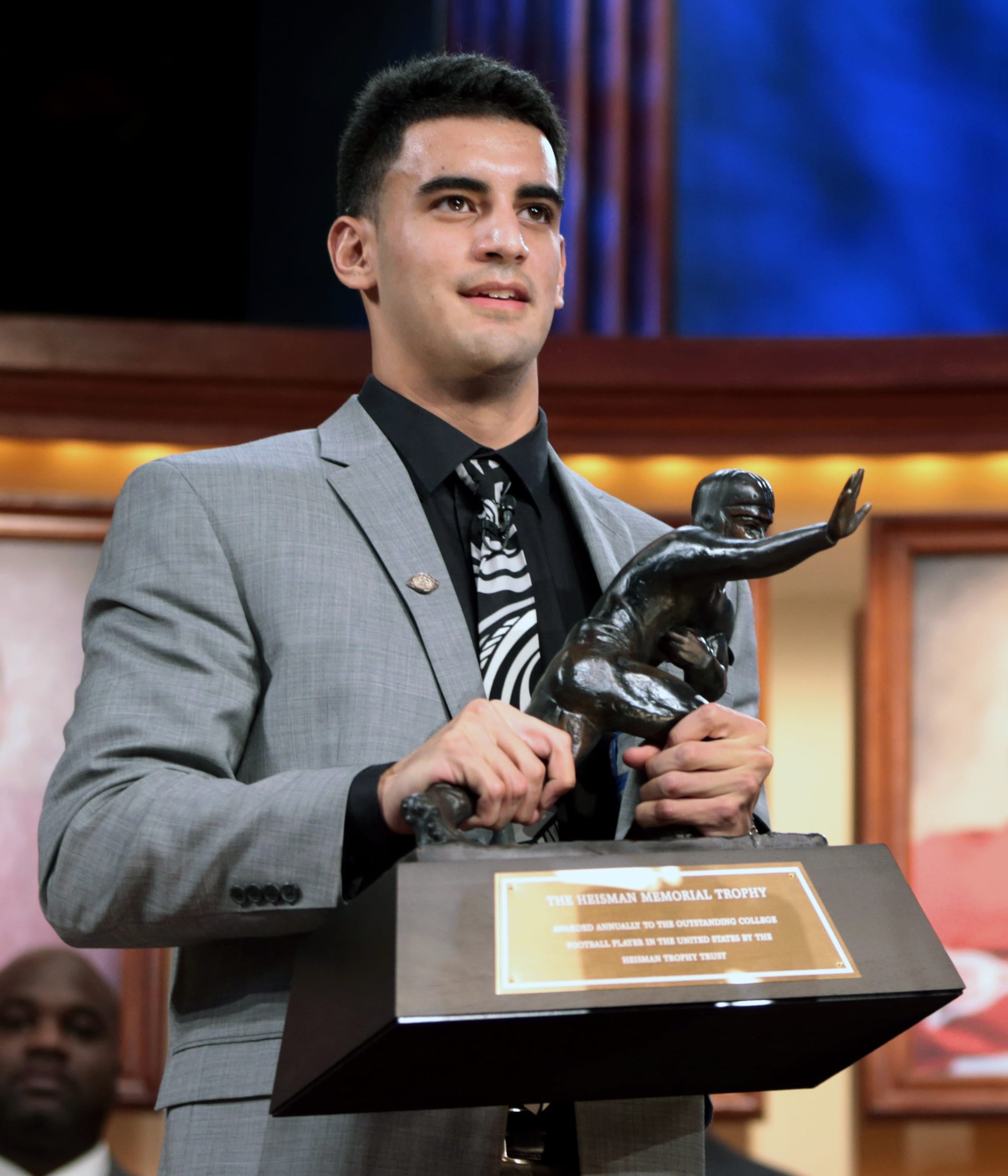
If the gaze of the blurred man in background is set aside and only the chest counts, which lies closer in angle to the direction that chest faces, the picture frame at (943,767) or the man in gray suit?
the man in gray suit

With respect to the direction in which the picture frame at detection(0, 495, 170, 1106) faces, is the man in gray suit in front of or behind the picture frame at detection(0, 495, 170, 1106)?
in front

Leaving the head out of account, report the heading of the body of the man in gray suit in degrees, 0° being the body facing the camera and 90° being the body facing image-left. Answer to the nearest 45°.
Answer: approximately 315°

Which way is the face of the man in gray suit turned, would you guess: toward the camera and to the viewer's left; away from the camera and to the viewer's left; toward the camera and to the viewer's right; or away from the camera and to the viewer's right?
toward the camera and to the viewer's right

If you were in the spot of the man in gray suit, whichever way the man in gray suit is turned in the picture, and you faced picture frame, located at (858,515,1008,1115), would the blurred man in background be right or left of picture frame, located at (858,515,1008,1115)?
left

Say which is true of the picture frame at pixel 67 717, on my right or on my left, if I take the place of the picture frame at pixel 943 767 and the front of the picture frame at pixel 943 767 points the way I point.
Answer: on my right

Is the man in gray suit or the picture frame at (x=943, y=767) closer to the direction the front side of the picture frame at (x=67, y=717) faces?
the man in gray suit

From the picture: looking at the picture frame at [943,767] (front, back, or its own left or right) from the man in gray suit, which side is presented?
front

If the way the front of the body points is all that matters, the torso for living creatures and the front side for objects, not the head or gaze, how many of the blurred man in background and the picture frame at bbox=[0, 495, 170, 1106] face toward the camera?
2

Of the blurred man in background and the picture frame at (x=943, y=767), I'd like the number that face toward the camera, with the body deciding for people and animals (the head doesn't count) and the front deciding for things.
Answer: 2

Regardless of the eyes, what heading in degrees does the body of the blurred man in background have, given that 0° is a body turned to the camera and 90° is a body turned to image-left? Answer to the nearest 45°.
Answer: approximately 0°

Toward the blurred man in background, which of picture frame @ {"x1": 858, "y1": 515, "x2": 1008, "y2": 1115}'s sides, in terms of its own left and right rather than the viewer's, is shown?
right
